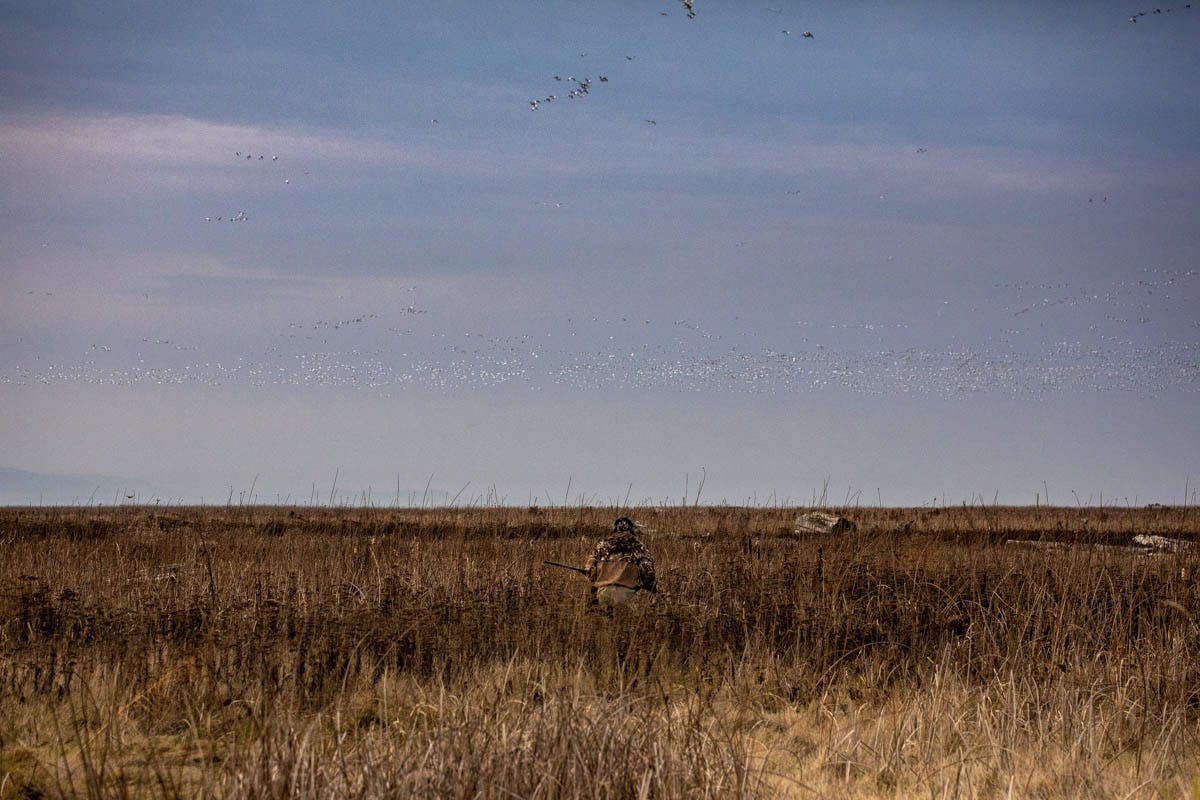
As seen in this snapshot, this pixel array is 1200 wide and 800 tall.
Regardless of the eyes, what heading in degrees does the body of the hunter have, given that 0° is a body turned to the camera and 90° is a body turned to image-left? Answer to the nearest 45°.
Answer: approximately 180°
